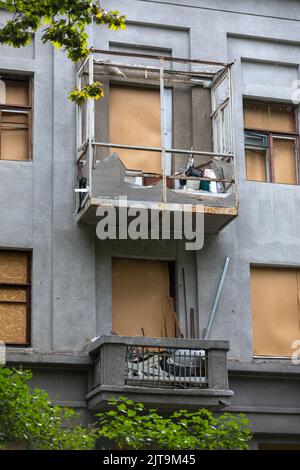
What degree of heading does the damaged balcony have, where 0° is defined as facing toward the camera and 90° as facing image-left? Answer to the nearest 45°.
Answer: approximately 0°

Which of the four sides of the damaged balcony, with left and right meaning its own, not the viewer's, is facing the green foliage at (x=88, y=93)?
front
